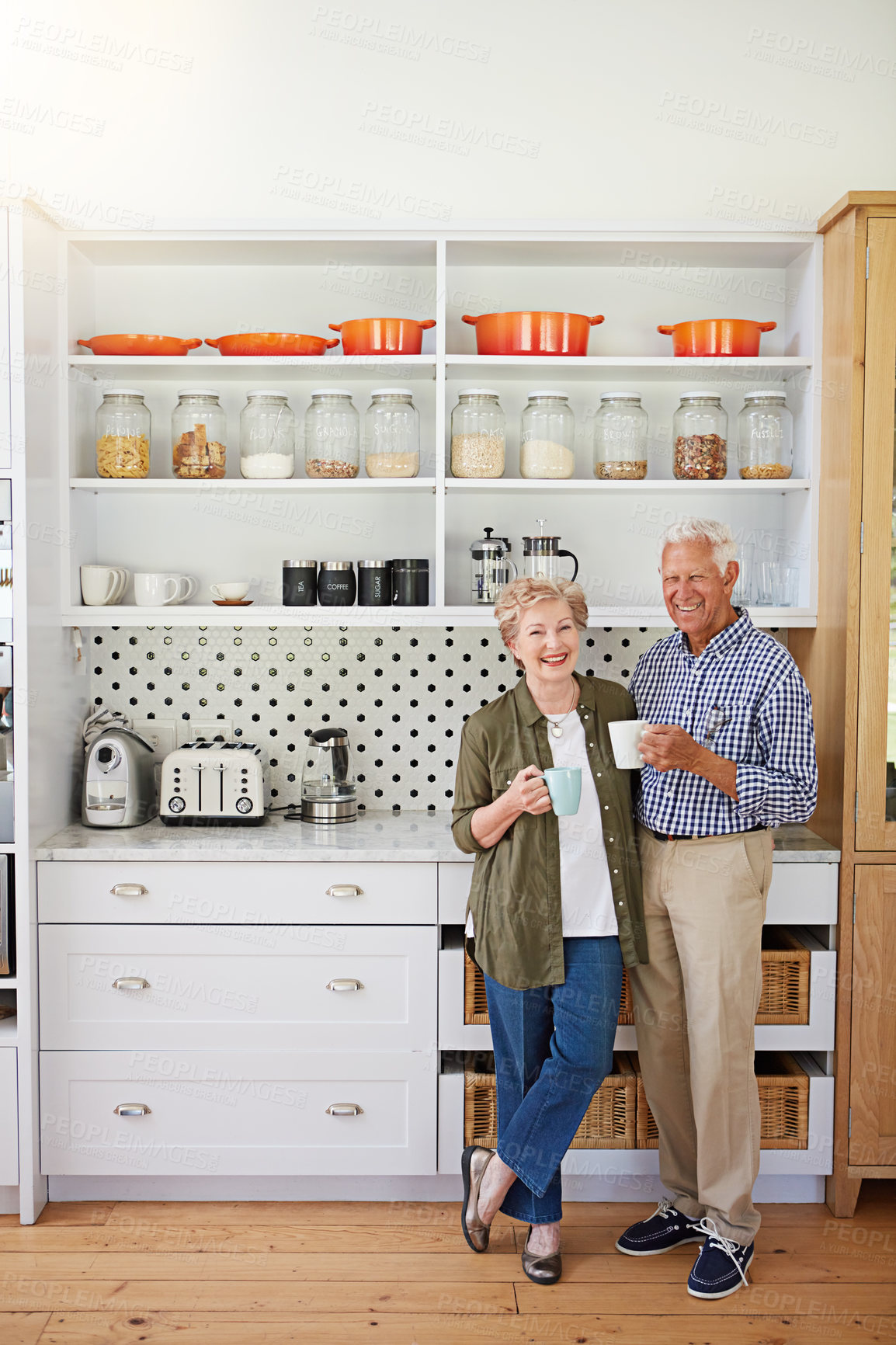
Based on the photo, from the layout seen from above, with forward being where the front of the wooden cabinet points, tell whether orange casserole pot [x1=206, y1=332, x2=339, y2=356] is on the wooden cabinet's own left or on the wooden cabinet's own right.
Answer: on the wooden cabinet's own right

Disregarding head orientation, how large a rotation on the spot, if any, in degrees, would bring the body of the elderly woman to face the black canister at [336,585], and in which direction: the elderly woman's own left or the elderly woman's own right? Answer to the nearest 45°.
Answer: approximately 135° to the elderly woman's own right

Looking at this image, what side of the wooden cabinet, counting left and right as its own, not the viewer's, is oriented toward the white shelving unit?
right

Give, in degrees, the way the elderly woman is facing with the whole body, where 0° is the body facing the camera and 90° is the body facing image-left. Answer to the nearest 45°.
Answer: approximately 0°

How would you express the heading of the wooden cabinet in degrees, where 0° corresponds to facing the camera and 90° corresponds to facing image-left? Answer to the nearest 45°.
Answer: approximately 0°
